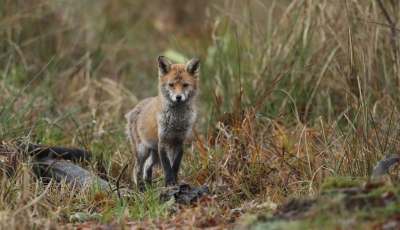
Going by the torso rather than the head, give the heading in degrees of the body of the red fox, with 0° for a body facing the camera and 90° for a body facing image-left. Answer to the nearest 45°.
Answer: approximately 315°
